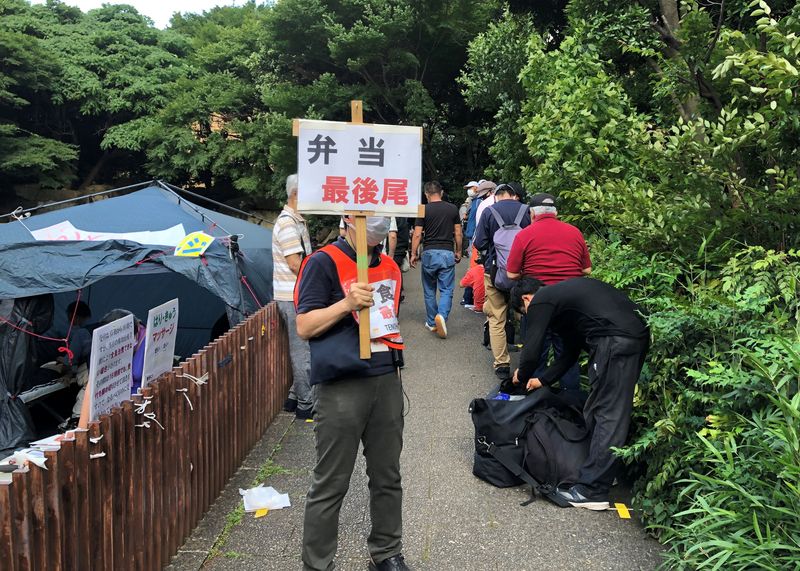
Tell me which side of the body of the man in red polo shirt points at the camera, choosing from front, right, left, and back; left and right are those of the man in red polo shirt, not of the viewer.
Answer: back

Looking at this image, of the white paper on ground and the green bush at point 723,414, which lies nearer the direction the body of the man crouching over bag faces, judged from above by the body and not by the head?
the white paper on ground

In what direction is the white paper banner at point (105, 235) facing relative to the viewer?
toward the camera

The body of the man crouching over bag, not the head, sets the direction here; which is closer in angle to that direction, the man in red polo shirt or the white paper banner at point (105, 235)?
the white paper banner

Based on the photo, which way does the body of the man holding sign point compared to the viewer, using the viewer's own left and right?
facing the viewer and to the right of the viewer

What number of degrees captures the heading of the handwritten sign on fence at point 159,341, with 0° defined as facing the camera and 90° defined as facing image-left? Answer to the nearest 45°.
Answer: approximately 315°

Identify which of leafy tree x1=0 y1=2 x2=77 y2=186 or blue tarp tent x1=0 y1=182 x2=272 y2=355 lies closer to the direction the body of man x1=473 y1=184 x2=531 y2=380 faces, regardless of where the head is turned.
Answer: the leafy tree

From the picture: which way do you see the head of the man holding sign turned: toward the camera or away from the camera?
toward the camera

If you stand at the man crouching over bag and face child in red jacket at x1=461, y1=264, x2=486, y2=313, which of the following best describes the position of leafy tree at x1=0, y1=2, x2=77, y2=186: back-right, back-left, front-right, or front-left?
front-left

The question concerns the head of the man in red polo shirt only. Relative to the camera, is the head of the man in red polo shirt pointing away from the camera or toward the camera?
away from the camera

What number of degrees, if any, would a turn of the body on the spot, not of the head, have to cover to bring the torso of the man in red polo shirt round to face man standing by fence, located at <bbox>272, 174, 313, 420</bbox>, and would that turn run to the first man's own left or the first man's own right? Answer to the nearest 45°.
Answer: approximately 90° to the first man's own left

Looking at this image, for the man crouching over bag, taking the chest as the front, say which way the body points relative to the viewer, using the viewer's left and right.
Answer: facing to the left of the viewer

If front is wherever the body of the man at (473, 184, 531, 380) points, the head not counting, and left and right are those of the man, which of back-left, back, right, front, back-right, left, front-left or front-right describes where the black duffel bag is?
back

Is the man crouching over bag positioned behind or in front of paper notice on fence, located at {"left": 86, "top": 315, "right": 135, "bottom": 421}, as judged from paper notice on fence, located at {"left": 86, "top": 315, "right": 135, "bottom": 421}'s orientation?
in front

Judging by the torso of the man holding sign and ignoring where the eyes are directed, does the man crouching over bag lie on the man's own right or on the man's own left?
on the man's own left

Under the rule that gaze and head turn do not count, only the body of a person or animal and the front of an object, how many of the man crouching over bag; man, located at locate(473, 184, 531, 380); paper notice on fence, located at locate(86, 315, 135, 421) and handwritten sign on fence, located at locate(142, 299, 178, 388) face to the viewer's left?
1

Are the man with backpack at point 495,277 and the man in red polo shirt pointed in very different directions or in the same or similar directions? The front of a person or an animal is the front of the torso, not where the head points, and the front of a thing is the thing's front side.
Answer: same or similar directions

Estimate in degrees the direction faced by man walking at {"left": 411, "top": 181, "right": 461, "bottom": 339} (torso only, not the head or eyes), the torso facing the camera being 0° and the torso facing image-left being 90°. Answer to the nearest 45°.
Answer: approximately 180°

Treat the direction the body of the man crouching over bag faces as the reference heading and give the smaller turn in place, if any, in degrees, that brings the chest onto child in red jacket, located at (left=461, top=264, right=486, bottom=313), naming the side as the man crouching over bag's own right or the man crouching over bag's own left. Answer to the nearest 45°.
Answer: approximately 90° to the man crouching over bag's own right
